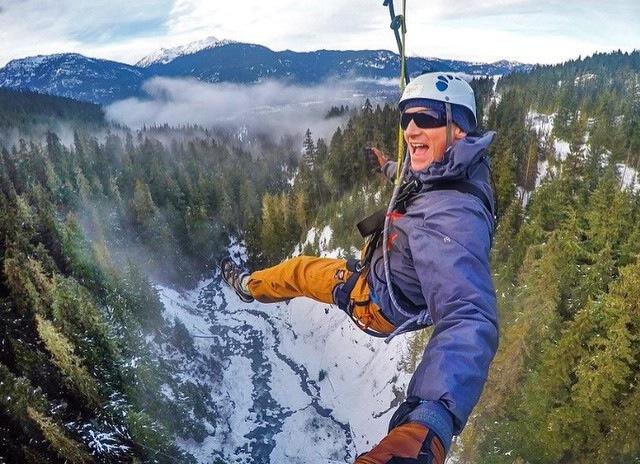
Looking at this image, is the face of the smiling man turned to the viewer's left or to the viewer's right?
to the viewer's left

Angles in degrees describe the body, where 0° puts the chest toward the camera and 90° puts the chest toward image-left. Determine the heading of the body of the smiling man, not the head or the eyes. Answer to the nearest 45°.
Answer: approximately 90°
